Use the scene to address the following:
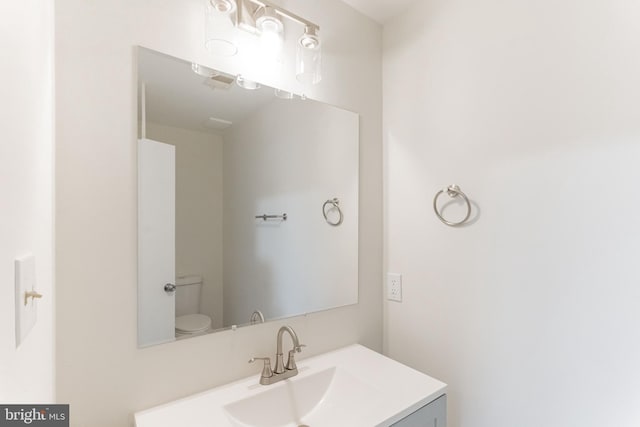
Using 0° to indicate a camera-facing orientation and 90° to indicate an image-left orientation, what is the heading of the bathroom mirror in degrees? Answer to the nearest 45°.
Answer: approximately 315°

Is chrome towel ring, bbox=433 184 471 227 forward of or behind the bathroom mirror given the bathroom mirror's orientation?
forward

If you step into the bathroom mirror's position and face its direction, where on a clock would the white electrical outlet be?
The white electrical outlet is roughly at 10 o'clock from the bathroom mirror.

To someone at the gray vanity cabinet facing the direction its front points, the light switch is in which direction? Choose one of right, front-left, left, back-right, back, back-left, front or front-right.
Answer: right

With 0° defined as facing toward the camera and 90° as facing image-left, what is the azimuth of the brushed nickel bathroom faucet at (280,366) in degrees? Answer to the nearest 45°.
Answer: approximately 315°
